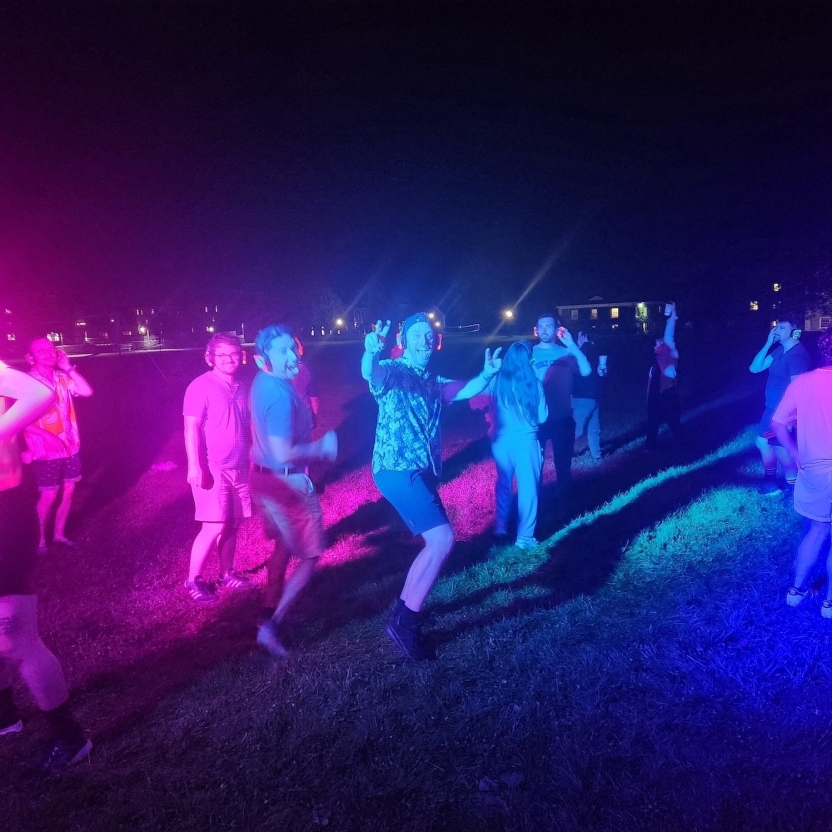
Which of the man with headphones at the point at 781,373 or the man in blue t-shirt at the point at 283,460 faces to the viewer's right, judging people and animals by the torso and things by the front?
the man in blue t-shirt

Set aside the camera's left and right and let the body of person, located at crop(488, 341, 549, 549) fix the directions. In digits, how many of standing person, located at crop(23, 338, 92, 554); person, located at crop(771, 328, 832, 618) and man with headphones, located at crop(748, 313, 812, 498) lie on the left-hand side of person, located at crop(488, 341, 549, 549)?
1

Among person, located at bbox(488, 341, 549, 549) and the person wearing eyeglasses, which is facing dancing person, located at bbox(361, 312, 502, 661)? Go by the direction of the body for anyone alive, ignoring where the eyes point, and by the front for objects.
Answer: the person wearing eyeglasses

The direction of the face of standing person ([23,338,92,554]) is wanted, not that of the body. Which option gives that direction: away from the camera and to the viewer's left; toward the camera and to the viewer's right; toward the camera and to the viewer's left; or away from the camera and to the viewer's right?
toward the camera and to the viewer's right

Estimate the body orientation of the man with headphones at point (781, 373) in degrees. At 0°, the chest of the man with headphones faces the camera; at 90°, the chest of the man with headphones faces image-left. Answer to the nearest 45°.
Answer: approximately 45°

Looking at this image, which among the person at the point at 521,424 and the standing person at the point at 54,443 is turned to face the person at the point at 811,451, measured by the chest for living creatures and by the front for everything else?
the standing person

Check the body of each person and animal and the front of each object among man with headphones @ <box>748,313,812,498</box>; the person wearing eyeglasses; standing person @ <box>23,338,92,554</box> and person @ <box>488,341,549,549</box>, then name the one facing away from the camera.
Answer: the person

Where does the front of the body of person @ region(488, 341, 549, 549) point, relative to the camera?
away from the camera

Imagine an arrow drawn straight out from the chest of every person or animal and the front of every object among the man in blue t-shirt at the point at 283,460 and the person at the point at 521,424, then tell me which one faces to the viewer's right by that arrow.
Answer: the man in blue t-shirt

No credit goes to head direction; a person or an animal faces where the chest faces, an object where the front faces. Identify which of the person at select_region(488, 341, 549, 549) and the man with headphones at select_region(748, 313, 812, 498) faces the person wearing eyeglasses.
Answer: the man with headphones
